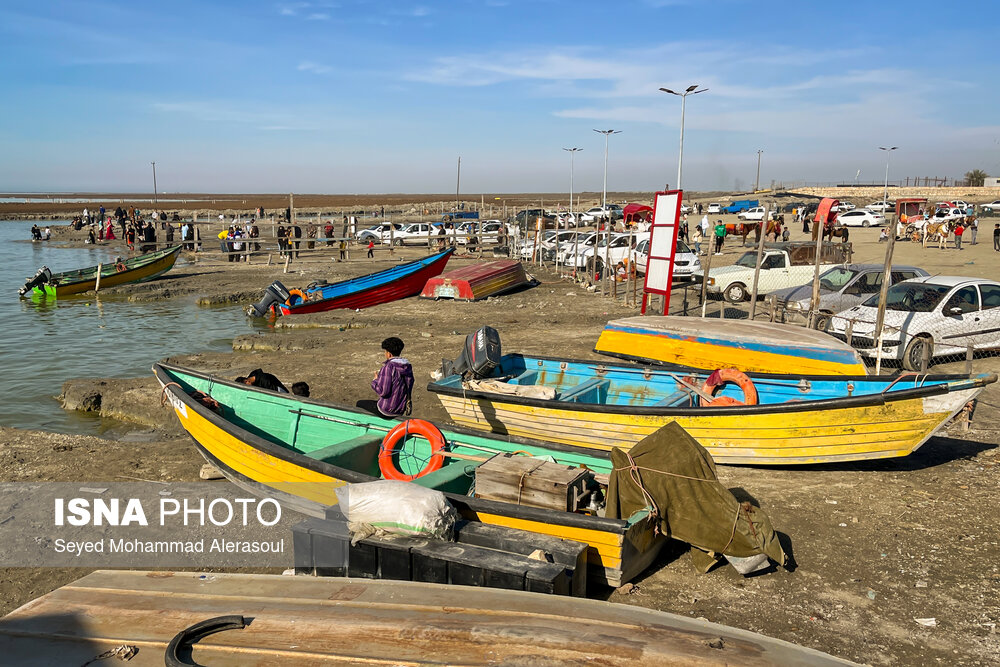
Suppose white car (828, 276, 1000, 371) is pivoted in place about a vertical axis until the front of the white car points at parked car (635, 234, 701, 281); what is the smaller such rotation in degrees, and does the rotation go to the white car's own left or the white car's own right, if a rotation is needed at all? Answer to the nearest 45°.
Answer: approximately 90° to the white car's own right

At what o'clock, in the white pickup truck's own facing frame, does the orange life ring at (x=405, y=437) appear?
The orange life ring is roughly at 11 o'clock from the white pickup truck.

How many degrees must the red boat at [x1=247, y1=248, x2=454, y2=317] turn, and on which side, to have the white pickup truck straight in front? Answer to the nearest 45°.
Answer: approximately 45° to its right

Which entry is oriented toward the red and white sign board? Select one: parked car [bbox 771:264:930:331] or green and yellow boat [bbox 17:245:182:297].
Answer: the parked car

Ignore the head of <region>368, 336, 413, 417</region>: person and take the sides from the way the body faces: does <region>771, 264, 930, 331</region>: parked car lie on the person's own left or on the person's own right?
on the person's own right

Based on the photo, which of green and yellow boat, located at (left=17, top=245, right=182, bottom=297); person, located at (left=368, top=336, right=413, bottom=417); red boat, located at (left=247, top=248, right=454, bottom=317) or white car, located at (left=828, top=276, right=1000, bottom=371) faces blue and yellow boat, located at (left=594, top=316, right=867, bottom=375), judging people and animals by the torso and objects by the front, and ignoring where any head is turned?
the white car

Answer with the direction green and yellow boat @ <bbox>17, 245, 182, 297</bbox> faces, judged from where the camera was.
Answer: facing away from the viewer and to the right of the viewer

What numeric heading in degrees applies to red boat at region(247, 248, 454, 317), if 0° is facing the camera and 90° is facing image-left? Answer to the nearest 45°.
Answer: approximately 225°

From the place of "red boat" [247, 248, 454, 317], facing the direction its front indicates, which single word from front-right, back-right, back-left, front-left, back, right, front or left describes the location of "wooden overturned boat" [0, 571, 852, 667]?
back-right

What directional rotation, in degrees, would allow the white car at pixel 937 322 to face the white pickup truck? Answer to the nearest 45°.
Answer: approximately 90° to its right

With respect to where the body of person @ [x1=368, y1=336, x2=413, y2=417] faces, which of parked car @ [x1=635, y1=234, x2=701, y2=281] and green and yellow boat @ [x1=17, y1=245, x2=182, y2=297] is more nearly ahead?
the green and yellow boat
